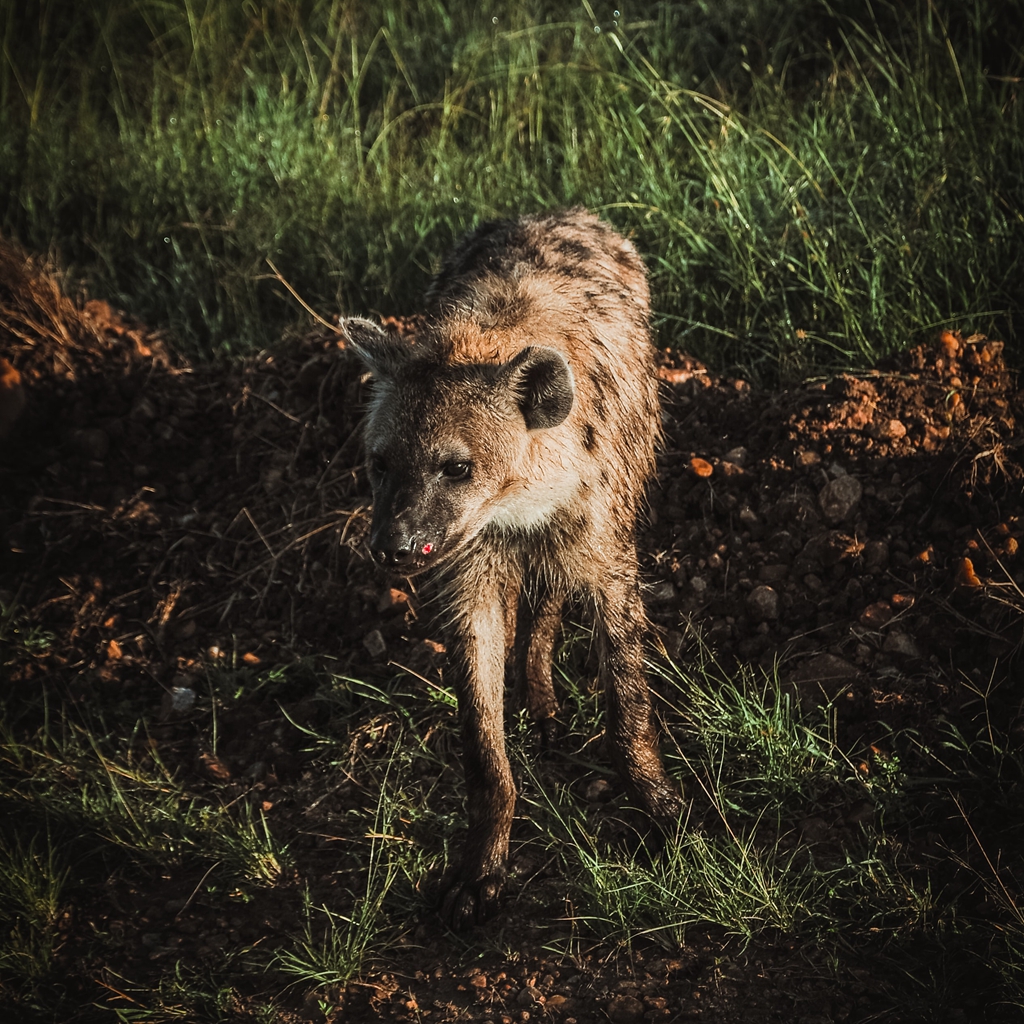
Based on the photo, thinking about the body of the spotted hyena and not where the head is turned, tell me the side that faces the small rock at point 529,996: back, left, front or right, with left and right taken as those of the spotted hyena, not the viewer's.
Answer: front

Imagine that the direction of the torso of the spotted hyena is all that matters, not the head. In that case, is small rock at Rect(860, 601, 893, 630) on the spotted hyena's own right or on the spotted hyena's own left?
on the spotted hyena's own left

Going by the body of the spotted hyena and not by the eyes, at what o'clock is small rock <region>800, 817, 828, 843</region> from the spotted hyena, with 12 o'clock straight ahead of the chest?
The small rock is roughly at 10 o'clock from the spotted hyena.

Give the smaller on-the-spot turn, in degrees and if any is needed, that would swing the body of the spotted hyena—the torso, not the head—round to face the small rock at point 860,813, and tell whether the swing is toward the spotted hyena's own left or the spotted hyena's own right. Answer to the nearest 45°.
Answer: approximately 45° to the spotted hyena's own left

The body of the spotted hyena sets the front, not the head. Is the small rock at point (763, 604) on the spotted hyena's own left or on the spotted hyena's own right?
on the spotted hyena's own left

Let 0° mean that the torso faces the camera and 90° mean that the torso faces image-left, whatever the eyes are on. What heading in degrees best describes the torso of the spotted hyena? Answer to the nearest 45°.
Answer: approximately 0°

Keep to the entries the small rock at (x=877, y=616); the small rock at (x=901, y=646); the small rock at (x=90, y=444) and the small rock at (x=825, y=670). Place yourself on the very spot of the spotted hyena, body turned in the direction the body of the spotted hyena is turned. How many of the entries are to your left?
3

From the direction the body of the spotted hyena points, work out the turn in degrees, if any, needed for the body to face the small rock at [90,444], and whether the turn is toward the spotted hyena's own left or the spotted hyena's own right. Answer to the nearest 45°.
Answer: approximately 135° to the spotted hyena's own right
